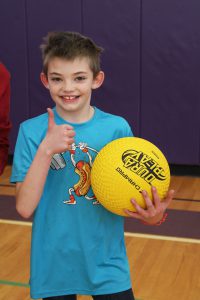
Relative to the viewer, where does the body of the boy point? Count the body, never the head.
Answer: toward the camera
